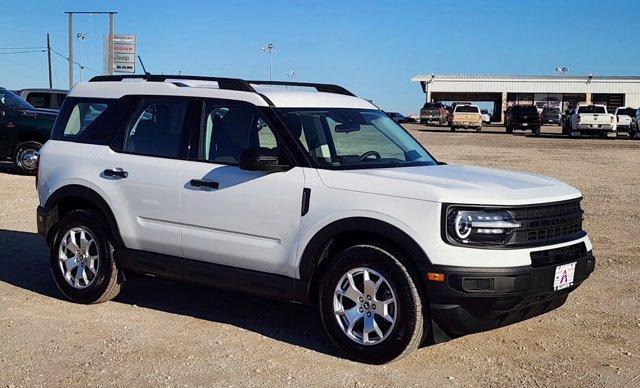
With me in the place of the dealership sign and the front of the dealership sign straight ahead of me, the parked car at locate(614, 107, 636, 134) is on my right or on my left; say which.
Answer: on my left

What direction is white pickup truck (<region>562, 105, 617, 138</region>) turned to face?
away from the camera

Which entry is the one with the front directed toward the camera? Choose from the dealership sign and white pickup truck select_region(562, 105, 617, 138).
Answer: the dealership sign

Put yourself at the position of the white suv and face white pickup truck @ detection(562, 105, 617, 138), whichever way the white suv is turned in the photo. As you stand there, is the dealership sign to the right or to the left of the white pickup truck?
left

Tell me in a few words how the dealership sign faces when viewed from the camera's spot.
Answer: facing the viewer

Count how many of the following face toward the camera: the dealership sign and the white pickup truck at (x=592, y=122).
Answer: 1

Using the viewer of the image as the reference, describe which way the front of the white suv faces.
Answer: facing the viewer and to the right of the viewer

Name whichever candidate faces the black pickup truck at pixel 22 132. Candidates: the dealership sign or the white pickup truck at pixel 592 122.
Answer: the dealership sign

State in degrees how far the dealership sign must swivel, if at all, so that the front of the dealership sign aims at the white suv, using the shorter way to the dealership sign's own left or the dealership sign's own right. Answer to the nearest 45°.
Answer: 0° — it already faces it

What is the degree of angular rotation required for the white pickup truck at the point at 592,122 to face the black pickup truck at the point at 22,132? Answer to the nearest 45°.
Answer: approximately 180°

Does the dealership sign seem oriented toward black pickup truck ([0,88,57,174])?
yes

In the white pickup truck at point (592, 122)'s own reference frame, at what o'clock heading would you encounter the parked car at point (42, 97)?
The parked car is roughly at 7 o'clock from the white pickup truck.

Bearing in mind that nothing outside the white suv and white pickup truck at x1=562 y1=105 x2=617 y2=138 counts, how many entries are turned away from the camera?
1

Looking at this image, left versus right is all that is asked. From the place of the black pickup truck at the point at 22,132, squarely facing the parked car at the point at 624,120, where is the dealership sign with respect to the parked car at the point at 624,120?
left

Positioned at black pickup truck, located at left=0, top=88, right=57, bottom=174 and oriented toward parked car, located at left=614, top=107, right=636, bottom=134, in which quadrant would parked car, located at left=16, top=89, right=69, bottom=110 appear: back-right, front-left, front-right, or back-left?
front-left
